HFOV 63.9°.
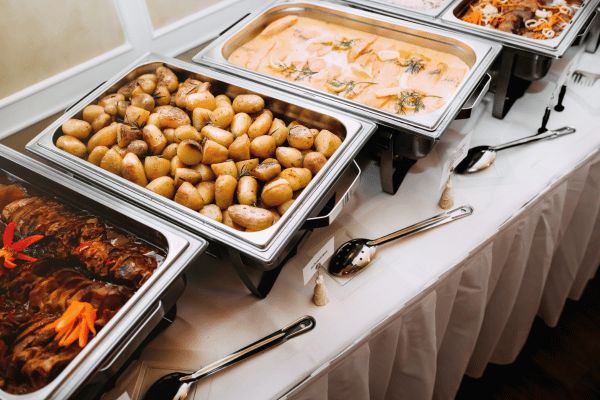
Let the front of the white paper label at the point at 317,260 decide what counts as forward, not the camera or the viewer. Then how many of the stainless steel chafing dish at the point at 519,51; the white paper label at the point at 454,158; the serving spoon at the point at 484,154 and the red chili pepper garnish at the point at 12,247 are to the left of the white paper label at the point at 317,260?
3

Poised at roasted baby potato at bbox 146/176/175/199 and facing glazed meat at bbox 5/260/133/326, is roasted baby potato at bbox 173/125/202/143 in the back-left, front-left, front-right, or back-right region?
back-right

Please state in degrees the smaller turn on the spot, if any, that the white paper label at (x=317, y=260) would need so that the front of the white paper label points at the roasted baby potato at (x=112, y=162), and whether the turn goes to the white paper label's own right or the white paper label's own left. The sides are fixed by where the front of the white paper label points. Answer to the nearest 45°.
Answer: approximately 135° to the white paper label's own right

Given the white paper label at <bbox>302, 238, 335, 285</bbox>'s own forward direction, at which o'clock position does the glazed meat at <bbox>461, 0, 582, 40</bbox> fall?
The glazed meat is roughly at 9 o'clock from the white paper label.

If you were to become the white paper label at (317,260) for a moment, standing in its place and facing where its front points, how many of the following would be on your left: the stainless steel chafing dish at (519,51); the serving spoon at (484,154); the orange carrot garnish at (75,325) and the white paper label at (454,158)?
3

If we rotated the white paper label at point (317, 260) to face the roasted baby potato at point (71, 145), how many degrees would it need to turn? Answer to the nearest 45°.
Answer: approximately 180°

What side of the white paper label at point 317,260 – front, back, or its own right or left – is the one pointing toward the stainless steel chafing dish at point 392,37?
left

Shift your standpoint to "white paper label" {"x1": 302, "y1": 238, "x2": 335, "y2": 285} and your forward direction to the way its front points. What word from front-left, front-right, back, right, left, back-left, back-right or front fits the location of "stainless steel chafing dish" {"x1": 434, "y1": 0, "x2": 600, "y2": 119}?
left

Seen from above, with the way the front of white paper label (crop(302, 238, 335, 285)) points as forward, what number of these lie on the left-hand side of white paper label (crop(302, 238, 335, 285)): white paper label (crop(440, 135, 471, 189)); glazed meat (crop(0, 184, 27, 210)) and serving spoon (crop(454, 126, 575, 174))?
2

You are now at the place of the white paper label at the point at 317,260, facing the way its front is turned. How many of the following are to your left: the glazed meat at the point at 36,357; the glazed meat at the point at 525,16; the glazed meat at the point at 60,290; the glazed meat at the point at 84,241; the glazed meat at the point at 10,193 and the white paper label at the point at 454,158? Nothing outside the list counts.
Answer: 2

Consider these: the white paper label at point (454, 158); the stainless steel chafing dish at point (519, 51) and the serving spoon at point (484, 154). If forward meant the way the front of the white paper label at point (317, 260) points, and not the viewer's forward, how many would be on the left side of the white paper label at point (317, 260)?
3

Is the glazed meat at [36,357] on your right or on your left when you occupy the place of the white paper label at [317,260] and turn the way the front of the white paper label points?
on your right
